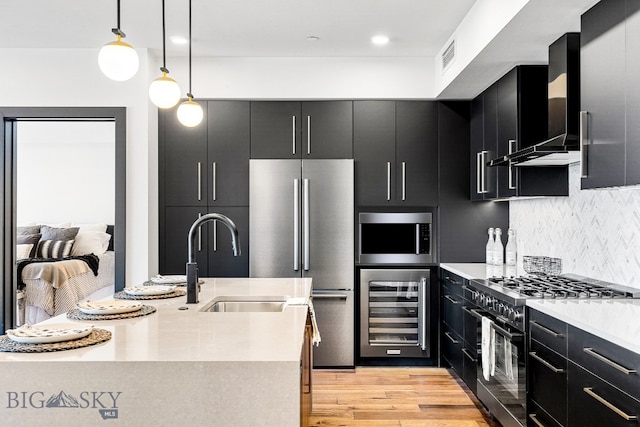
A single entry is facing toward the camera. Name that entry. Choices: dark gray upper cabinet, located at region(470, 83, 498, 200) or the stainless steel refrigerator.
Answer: the stainless steel refrigerator

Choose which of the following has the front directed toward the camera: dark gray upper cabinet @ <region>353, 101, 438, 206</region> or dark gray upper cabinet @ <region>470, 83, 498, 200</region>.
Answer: dark gray upper cabinet @ <region>353, 101, 438, 206</region>

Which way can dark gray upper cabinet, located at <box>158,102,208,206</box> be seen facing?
toward the camera

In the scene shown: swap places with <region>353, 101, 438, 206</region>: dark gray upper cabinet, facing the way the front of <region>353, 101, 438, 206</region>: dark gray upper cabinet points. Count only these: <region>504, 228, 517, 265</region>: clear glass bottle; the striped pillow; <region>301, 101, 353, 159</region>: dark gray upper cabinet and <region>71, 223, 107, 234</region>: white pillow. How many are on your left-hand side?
1

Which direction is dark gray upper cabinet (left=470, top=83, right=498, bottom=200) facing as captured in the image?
to the viewer's left

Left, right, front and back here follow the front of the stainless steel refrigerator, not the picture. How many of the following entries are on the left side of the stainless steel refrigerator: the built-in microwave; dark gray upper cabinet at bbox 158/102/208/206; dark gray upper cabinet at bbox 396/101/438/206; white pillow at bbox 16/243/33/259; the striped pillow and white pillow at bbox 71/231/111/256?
2

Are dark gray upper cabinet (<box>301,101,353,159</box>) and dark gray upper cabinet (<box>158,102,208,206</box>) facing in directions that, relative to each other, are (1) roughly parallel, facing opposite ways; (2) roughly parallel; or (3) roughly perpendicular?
roughly parallel

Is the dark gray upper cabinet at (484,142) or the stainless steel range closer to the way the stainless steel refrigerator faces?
the stainless steel range

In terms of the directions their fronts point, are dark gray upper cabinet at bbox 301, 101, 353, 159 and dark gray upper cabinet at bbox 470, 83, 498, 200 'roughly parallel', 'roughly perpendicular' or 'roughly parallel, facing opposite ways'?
roughly perpendicular

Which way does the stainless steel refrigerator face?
toward the camera

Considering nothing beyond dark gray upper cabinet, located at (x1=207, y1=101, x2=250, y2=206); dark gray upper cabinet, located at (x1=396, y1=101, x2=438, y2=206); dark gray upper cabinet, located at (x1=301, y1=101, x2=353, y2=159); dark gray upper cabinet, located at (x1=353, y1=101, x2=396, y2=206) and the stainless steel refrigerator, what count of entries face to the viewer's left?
0

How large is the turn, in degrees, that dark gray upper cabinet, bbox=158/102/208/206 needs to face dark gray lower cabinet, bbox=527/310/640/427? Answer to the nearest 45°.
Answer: approximately 45° to its left

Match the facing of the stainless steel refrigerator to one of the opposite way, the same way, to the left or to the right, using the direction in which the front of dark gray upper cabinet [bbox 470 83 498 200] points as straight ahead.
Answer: to the left

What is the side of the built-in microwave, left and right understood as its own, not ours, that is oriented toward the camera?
front

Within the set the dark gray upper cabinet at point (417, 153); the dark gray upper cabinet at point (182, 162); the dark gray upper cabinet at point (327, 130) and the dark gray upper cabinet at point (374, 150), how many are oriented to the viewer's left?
0
